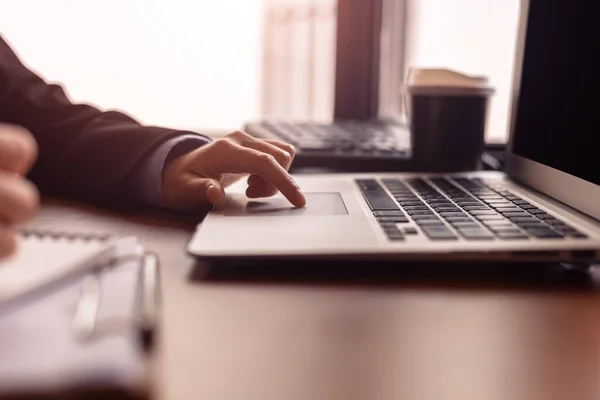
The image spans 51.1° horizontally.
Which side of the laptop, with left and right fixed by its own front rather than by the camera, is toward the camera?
left

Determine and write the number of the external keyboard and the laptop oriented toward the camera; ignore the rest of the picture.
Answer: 1

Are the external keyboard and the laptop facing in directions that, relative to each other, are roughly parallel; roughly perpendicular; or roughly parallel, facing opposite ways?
roughly perpendicular

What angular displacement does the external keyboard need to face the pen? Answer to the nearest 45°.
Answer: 0° — it already faces it

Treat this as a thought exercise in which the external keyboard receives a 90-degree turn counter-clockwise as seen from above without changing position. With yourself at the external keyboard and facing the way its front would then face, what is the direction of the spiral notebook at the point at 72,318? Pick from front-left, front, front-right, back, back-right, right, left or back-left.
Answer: right

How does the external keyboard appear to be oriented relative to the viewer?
toward the camera

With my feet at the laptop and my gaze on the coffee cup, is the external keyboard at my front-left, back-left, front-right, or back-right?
front-left

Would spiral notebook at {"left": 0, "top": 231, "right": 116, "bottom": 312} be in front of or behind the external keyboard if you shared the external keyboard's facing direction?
in front

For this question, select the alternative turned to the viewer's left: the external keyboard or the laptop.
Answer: the laptop
